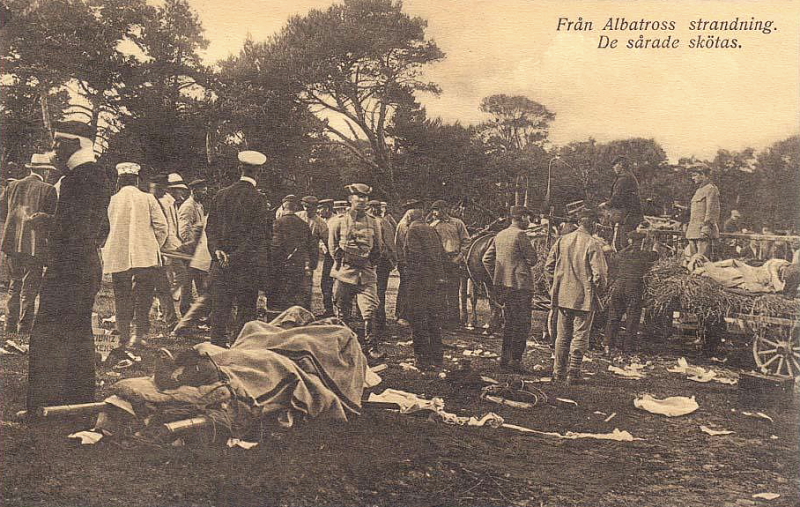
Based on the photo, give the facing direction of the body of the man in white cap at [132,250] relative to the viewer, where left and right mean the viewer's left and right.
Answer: facing away from the viewer

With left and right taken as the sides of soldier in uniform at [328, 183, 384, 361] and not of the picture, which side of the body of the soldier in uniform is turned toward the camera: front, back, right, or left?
front

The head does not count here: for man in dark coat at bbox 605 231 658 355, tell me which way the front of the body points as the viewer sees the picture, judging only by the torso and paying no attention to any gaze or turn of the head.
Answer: away from the camera

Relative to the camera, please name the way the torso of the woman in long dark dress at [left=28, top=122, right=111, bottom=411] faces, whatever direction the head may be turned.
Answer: to the viewer's left

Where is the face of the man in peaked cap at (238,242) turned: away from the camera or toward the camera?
away from the camera

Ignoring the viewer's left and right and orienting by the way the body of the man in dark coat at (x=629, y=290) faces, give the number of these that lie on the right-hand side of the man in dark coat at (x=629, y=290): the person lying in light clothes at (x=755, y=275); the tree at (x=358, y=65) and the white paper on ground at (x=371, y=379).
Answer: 1

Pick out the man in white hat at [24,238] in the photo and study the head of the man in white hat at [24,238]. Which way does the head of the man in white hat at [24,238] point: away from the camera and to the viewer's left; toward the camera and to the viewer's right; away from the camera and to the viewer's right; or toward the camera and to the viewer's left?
away from the camera and to the viewer's right
